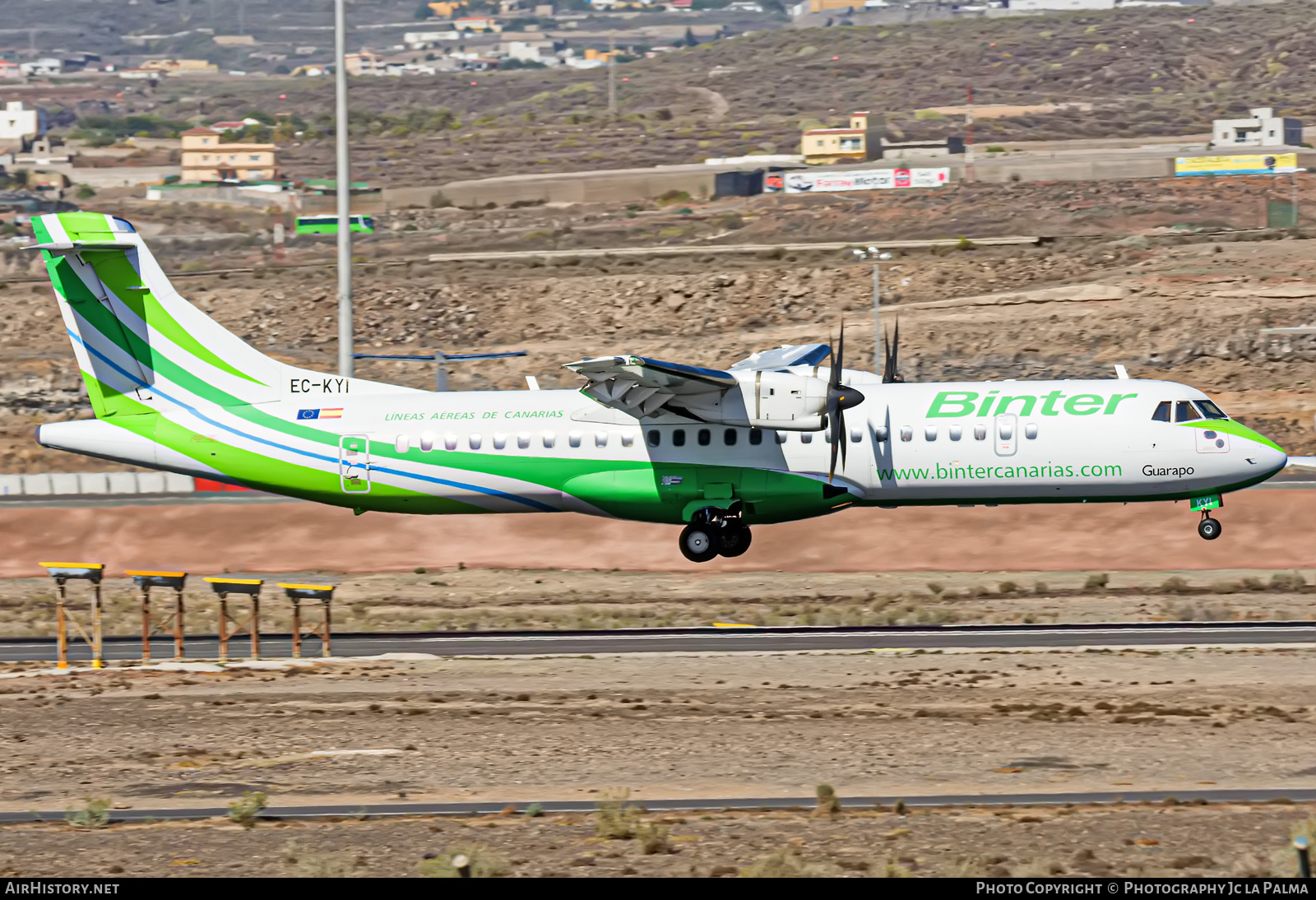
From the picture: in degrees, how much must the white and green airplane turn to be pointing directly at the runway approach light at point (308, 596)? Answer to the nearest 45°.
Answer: approximately 135° to its right

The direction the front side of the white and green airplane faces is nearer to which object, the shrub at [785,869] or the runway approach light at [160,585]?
the shrub

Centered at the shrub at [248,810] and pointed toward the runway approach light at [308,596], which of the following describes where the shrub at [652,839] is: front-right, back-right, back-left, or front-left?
back-right

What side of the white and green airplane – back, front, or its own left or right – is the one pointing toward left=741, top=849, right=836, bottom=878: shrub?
right

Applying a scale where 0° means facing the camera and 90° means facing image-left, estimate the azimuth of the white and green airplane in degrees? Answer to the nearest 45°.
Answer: approximately 270°

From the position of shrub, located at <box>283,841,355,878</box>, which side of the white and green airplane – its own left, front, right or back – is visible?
right

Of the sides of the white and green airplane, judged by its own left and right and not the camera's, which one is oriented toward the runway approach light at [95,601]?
back

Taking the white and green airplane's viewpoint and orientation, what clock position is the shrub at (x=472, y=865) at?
The shrub is roughly at 3 o'clock from the white and green airplane.

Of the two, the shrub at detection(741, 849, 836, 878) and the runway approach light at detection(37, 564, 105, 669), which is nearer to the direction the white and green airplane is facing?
the shrub
